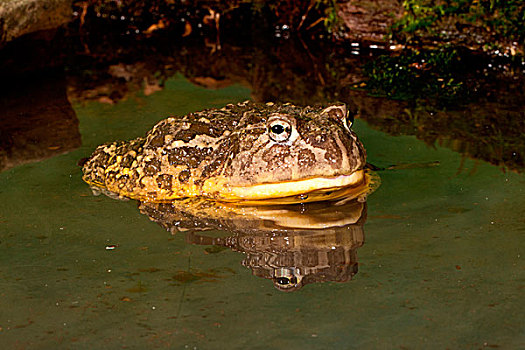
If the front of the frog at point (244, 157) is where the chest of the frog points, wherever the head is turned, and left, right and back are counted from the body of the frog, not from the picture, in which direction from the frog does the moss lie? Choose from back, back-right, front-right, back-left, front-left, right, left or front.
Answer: left

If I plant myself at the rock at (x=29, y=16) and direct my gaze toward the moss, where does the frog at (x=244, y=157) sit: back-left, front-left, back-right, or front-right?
front-right

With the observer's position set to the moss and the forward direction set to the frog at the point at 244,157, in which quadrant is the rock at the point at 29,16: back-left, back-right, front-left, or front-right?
front-right

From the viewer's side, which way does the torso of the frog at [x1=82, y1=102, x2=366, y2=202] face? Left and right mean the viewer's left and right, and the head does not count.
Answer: facing the viewer and to the right of the viewer

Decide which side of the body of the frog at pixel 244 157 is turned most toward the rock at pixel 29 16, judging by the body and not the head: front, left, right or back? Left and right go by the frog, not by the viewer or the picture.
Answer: back

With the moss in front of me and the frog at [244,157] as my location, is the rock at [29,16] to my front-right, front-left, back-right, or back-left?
front-left

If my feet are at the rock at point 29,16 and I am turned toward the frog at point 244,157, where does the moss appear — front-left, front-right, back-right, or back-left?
front-left

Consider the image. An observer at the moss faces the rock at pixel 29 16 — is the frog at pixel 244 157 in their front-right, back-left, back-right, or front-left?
front-left
